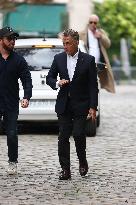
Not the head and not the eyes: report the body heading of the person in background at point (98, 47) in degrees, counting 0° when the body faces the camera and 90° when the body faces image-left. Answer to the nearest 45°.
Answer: approximately 0°

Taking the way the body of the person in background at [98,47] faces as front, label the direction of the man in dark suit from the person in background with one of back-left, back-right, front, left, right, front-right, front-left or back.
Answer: front

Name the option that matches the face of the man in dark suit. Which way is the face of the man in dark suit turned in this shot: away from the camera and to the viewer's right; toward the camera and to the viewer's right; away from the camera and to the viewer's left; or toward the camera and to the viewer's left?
toward the camera and to the viewer's left
